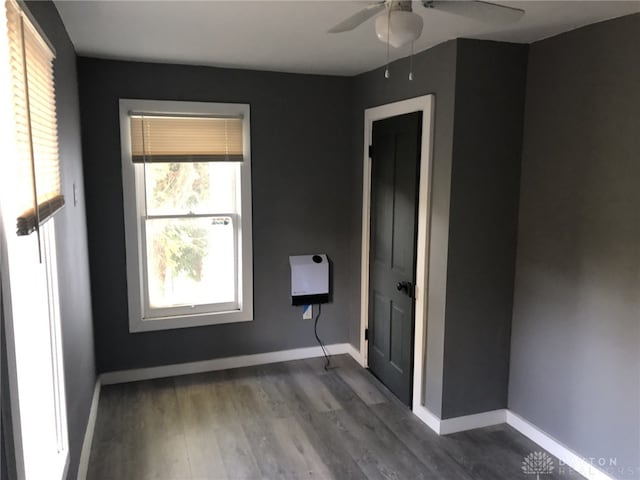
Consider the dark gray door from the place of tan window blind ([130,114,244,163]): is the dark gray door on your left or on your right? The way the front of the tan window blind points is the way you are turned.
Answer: on your left

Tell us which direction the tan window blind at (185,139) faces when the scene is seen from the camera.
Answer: facing the viewer

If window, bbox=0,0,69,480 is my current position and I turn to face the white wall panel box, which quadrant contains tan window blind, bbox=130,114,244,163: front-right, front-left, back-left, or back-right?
front-left

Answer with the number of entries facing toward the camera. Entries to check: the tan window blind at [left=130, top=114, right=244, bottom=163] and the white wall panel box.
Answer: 2

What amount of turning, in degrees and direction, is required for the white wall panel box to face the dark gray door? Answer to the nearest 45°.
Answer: approximately 45° to its left

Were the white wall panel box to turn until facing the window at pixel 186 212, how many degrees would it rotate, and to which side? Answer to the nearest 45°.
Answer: approximately 90° to its right

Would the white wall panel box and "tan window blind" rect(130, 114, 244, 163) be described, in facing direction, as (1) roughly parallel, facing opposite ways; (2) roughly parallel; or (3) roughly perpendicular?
roughly parallel

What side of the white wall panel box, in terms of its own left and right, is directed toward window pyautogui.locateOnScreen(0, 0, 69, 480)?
front
